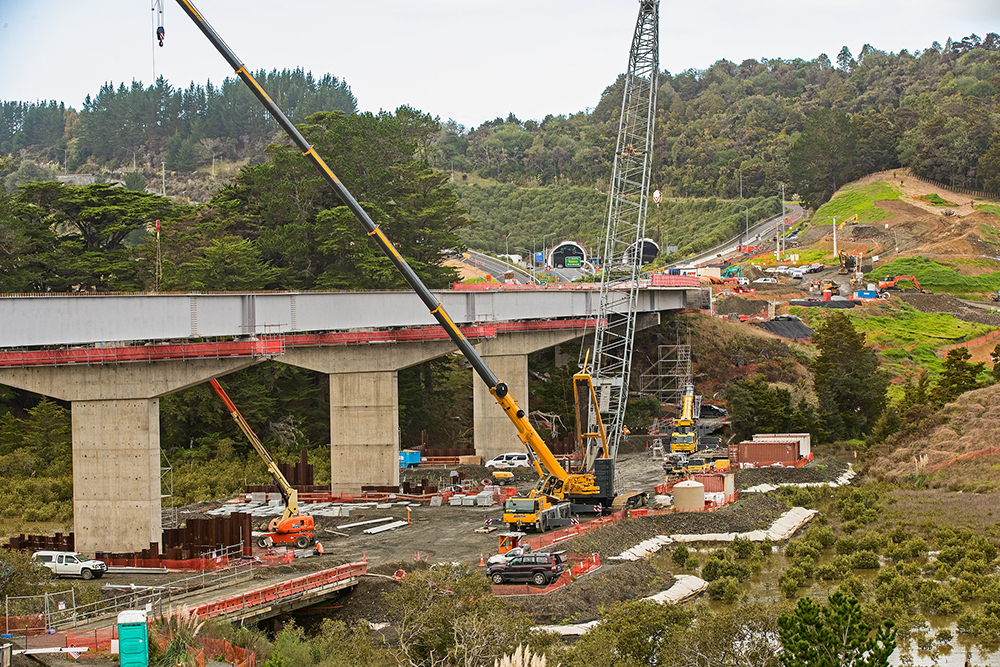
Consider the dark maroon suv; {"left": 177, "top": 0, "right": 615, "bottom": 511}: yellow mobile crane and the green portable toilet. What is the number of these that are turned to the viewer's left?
2

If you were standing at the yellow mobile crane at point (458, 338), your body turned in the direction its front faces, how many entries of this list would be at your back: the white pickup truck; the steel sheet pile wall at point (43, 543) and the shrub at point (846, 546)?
1

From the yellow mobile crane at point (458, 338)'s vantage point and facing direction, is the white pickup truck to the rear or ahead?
ahead

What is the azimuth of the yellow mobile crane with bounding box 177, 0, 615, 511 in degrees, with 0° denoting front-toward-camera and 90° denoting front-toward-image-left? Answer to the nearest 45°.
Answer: approximately 90°

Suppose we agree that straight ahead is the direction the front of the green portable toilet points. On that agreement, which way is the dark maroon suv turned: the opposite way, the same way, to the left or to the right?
to the right

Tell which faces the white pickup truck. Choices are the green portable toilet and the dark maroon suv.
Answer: the dark maroon suv

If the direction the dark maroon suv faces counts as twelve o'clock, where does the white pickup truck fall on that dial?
The white pickup truck is roughly at 12 o'clock from the dark maroon suv.

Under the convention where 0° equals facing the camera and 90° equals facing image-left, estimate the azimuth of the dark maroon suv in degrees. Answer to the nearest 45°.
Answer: approximately 90°

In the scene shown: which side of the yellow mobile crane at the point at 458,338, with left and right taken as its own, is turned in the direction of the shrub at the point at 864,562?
back

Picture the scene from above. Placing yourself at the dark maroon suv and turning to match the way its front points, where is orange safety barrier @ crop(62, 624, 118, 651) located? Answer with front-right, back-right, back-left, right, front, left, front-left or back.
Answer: front-left

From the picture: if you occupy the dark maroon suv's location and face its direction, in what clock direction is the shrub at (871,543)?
The shrub is roughly at 5 o'clock from the dark maroon suv.

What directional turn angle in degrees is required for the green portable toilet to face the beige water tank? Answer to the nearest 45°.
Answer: approximately 135° to its left
